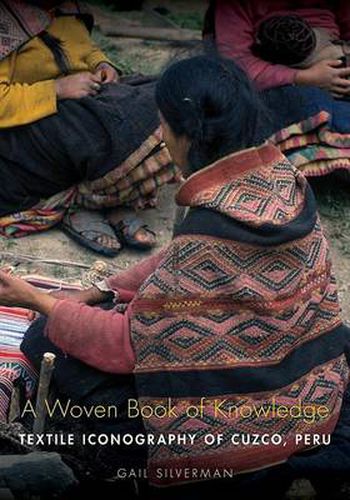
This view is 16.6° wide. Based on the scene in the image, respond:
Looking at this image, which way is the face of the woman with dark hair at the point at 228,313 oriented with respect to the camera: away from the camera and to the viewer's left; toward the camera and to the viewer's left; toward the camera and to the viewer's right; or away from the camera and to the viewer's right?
away from the camera and to the viewer's left

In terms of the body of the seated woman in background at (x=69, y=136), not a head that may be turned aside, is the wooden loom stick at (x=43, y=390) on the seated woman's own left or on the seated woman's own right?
on the seated woman's own right

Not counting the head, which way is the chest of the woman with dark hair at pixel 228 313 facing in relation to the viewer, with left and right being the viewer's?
facing away from the viewer and to the left of the viewer

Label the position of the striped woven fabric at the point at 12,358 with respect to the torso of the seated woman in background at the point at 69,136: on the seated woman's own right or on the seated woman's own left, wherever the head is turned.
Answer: on the seated woman's own right

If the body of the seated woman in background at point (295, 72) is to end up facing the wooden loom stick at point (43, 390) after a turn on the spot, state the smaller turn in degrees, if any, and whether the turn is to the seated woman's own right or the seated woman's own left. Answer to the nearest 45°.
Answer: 0° — they already face it

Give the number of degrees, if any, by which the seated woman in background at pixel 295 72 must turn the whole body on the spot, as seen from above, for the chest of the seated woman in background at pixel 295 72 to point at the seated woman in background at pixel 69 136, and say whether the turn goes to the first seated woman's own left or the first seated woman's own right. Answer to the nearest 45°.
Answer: approximately 45° to the first seated woman's own right

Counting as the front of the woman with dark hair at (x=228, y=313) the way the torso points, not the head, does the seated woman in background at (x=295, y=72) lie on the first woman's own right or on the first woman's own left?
on the first woman's own right

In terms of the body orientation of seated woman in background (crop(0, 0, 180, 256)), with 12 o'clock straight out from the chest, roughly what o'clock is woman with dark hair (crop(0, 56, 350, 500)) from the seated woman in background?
The woman with dark hair is roughly at 1 o'clock from the seated woman in background.

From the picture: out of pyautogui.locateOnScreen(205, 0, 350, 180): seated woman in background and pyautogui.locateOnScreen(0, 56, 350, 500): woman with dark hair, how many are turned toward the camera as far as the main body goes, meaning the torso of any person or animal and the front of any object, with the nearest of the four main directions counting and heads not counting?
1

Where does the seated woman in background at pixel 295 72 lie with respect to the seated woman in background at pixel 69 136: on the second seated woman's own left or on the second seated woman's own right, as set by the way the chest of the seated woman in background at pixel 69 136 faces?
on the second seated woman's own left
